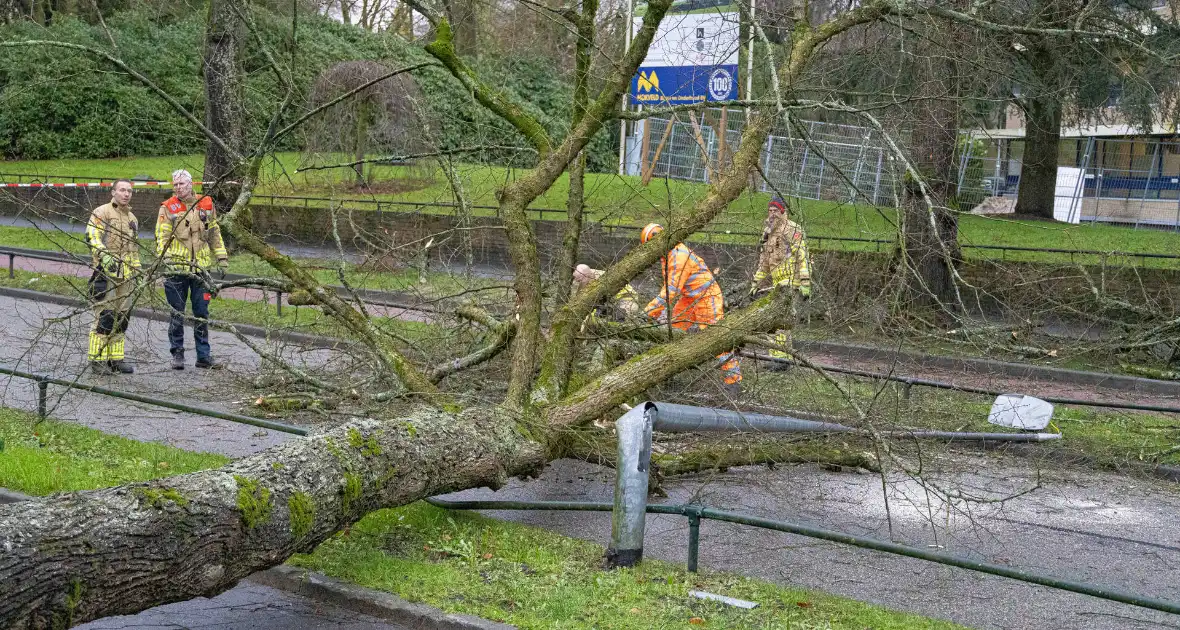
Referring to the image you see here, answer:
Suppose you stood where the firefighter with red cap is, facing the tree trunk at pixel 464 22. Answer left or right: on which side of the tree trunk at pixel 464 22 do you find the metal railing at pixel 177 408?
left

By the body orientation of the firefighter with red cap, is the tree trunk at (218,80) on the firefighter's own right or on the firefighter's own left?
on the firefighter's own right

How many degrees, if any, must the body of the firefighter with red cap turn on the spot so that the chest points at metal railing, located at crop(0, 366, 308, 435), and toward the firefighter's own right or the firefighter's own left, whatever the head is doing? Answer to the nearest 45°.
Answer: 0° — they already face it

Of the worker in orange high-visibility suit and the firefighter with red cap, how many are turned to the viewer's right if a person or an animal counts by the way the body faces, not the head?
0

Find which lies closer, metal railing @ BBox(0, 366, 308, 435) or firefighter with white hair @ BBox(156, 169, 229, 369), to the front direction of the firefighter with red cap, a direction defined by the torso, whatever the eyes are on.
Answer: the metal railing

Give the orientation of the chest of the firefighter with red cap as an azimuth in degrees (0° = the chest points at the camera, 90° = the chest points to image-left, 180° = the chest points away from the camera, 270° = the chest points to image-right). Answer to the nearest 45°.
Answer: approximately 45°

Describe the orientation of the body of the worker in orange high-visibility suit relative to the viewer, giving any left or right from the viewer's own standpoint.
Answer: facing to the left of the viewer

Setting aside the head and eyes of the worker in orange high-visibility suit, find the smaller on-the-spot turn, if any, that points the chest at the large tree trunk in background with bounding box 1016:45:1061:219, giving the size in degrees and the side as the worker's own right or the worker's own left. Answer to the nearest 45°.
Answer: approximately 135° to the worker's own right

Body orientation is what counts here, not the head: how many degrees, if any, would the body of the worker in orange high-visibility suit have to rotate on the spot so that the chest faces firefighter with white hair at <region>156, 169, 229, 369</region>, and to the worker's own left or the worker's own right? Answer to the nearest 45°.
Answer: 0° — they already face them

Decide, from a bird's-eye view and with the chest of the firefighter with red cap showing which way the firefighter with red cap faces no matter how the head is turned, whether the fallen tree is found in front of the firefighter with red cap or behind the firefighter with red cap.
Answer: in front
